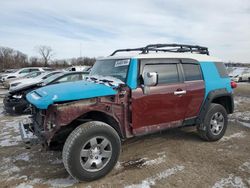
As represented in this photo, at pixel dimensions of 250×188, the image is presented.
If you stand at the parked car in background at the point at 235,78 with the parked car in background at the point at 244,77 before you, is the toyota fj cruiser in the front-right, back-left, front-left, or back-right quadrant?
back-right

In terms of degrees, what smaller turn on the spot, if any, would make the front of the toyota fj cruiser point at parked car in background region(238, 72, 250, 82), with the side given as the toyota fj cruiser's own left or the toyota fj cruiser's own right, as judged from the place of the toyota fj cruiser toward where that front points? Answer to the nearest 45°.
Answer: approximately 180°

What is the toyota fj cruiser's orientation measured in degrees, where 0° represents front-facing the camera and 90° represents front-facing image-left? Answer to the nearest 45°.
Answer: approximately 45°

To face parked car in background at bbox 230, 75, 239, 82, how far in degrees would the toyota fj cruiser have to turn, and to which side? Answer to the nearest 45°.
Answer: approximately 180°
